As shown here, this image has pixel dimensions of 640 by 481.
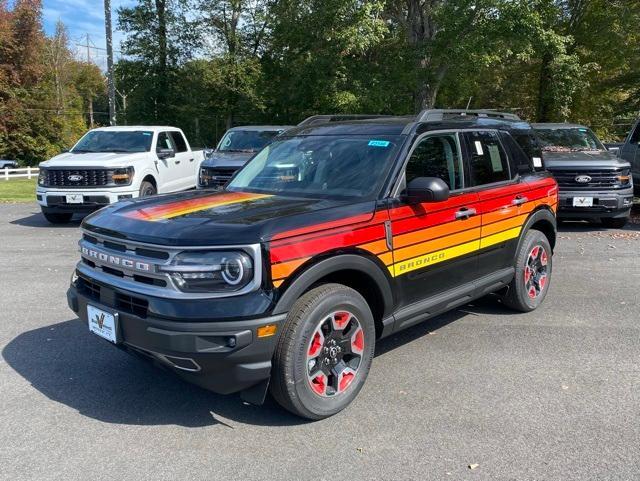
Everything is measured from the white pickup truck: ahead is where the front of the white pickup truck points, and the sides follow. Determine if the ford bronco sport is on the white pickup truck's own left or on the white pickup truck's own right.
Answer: on the white pickup truck's own left

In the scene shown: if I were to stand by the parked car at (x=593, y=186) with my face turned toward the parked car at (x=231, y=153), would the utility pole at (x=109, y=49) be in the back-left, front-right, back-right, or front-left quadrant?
front-right

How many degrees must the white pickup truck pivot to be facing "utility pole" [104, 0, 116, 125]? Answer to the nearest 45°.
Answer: approximately 135° to its right

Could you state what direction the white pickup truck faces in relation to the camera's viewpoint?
facing the viewer and to the left of the viewer

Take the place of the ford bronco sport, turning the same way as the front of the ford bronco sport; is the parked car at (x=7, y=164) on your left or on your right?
on your right

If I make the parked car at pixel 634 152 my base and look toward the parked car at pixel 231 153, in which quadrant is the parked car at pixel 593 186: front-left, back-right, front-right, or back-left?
front-left

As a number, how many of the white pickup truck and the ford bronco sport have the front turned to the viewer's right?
0

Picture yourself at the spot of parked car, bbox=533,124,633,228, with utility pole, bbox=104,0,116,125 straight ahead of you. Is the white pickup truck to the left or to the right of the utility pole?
left

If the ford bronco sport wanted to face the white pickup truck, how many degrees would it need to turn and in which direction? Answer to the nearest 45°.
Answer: approximately 90° to its right

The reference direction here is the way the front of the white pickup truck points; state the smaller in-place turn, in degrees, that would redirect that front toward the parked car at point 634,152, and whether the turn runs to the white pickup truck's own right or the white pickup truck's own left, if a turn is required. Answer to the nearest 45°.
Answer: approximately 135° to the white pickup truck's own left

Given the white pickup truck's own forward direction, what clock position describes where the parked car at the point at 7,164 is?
The parked car is roughly at 4 o'clock from the white pickup truck.

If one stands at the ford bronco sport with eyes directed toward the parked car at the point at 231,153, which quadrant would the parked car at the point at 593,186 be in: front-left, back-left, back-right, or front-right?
front-right
